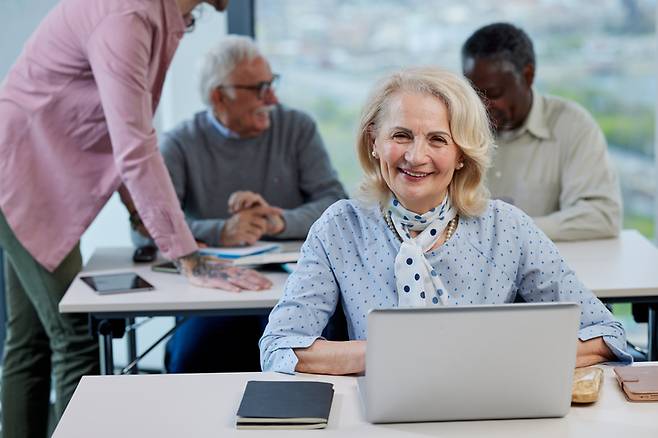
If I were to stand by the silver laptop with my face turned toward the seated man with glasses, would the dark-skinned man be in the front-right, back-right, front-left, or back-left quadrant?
front-right

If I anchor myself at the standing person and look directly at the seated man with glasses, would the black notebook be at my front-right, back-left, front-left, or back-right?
back-right

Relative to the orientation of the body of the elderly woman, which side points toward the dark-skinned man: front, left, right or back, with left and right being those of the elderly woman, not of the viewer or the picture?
back

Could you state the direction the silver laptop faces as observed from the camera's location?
facing away from the viewer

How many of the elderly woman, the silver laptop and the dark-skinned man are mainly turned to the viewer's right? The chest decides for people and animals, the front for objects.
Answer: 0

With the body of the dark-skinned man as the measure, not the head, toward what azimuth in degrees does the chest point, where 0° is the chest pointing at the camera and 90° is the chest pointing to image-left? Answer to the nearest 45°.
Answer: approximately 45°

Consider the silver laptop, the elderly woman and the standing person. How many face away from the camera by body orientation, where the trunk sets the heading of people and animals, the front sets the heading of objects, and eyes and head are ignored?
1

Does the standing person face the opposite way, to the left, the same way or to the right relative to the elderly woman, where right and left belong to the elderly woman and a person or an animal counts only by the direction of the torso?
to the left

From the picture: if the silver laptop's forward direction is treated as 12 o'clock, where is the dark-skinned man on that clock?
The dark-skinned man is roughly at 12 o'clock from the silver laptop.

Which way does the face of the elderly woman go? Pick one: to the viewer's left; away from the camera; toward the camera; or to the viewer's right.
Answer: toward the camera

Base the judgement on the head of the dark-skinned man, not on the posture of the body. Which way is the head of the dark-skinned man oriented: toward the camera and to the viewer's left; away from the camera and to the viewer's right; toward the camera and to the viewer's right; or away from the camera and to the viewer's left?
toward the camera and to the viewer's left

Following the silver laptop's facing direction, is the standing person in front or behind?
in front

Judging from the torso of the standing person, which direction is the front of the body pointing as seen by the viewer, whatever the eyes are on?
to the viewer's right

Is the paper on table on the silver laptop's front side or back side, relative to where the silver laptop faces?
on the front side

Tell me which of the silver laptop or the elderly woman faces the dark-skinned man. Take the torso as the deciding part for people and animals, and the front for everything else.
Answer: the silver laptop

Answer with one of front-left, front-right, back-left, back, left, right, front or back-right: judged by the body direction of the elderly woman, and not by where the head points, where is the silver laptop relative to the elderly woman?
front

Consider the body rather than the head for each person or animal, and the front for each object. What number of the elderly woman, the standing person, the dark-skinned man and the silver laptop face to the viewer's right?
1
